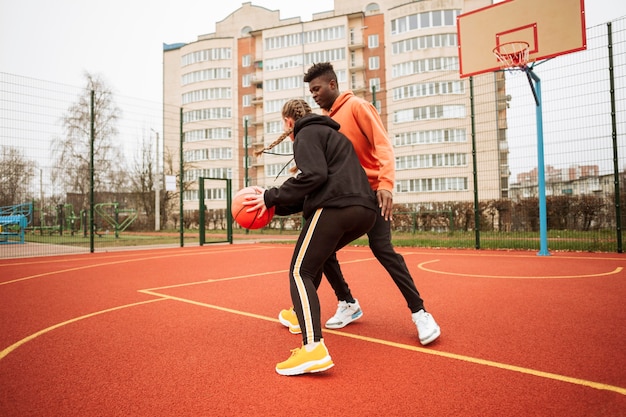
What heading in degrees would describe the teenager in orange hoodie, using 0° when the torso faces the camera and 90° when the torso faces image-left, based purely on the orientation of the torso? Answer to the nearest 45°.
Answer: approximately 45°

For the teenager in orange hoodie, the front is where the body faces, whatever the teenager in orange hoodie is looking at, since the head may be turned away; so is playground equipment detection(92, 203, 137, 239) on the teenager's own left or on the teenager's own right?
on the teenager's own right

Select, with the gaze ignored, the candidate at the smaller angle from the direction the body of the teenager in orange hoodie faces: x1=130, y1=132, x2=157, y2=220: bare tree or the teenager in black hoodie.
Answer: the teenager in black hoodie

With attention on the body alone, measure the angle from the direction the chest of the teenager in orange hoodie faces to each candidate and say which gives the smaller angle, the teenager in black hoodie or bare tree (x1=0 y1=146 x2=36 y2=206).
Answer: the teenager in black hoodie

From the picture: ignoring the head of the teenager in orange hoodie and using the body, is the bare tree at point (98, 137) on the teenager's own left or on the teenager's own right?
on the teenager's own right
